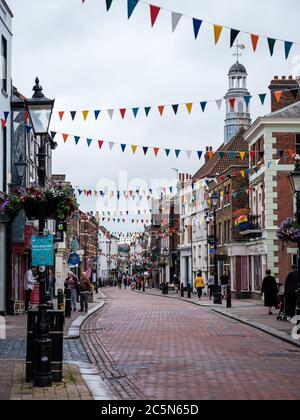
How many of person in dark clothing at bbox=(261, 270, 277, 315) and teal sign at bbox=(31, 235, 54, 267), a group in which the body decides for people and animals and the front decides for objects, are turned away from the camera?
1

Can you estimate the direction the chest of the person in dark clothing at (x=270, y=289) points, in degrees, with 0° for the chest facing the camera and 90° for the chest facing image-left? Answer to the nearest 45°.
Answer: approximately 180°

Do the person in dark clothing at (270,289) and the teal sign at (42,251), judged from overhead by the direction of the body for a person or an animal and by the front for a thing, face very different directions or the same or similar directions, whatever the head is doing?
very different directions

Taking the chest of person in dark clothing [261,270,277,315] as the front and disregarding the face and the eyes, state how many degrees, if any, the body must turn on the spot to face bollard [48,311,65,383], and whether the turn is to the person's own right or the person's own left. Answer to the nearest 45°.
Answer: approximately 180°

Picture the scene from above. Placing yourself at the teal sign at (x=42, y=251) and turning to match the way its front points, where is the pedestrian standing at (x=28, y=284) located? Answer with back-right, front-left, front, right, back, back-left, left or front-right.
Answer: back

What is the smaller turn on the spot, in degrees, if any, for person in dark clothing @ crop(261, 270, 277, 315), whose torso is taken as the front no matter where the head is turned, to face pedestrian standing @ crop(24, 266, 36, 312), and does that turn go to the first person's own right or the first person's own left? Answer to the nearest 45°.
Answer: approximately 90° to the first person's own left

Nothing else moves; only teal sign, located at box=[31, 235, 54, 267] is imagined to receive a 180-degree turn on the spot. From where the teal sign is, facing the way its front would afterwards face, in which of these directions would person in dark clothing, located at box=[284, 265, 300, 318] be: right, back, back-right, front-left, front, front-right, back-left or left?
front-right

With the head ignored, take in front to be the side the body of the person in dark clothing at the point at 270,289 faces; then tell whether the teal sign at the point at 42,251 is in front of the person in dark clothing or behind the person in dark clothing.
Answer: behind
